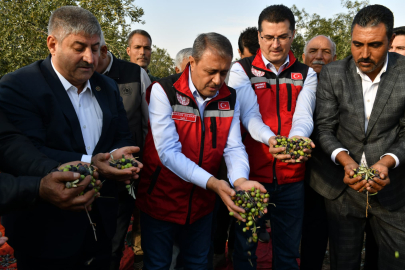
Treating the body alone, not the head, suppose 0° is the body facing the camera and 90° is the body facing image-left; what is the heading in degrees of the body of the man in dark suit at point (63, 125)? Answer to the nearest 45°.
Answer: approximately 315°

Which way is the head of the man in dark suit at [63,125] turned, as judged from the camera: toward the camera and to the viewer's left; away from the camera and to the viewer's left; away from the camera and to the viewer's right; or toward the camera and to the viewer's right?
toward the camera and to the viewer's right

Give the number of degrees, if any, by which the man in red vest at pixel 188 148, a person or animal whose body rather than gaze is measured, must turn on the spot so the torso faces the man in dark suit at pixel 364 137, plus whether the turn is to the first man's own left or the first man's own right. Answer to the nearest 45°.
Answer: approximately 45° to the first man's own left

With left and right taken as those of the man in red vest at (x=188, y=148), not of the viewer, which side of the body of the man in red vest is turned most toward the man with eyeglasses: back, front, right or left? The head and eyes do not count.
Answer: left

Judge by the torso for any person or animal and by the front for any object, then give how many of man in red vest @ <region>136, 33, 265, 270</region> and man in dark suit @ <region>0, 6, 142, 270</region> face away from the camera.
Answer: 0

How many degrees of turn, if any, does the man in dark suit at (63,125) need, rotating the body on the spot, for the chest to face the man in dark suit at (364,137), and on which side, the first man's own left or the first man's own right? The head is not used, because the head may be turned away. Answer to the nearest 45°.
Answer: approximately 45° to the first man's own left

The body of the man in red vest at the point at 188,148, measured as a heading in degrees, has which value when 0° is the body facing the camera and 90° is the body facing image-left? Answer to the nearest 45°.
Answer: approximately 315°
